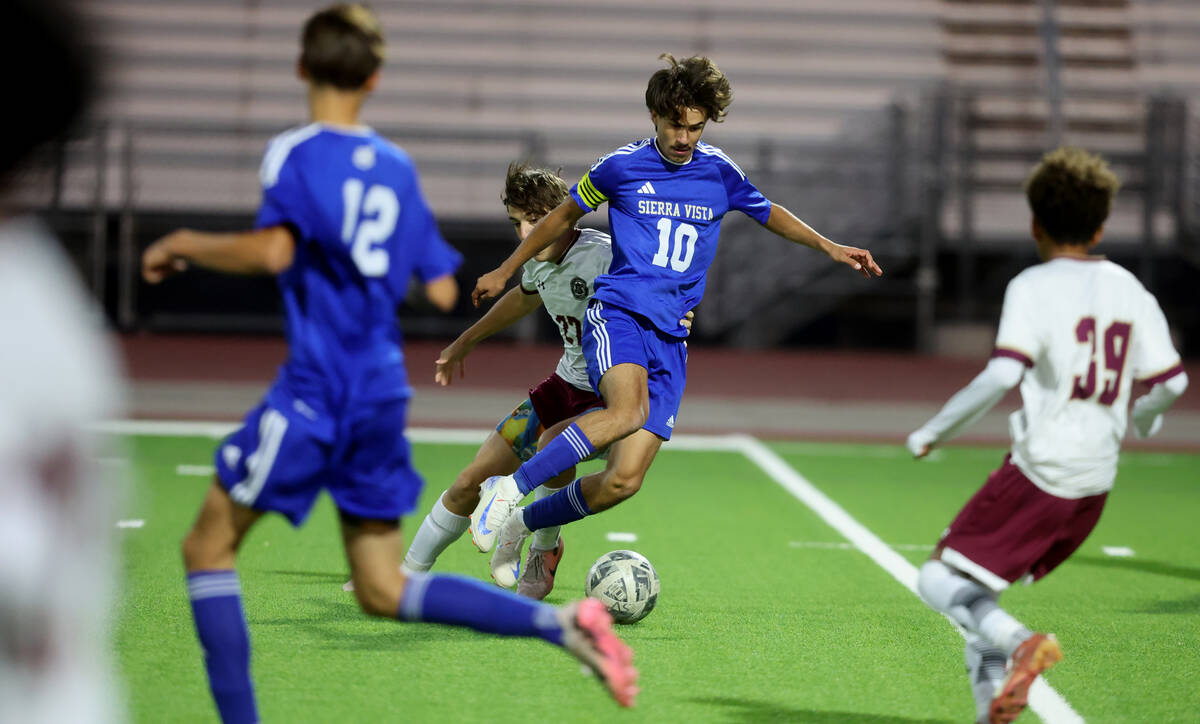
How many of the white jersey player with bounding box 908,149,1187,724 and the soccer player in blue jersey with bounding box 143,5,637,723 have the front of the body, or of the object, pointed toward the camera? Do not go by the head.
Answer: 0

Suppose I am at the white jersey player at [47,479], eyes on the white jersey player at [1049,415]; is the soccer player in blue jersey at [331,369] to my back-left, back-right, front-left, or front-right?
front-left

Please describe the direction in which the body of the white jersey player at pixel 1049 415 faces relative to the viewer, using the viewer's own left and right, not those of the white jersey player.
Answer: facing away from the viewer and to the left of the viewer

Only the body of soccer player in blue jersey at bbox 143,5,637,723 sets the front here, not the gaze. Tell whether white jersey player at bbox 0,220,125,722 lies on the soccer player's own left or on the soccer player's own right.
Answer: on the soccer player's own left

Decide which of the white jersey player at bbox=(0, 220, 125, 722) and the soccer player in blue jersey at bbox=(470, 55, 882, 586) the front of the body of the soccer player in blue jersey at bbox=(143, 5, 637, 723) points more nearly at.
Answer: the soccer player in blue jersey

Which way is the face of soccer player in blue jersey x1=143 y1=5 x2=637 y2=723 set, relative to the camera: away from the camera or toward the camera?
away from the camera

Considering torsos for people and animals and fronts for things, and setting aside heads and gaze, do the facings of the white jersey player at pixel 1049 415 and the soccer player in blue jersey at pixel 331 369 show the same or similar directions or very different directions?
same or similar directions

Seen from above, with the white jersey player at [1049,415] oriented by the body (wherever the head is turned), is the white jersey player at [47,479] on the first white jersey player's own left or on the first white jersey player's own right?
on the first white jersey player's own left

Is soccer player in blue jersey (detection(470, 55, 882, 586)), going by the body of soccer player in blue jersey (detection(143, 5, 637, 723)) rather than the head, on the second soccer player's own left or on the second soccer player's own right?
on the second soccer player's own right

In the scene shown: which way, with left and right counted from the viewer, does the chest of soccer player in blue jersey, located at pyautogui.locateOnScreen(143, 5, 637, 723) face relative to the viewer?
facing away from the viewer and to the left of the viewer

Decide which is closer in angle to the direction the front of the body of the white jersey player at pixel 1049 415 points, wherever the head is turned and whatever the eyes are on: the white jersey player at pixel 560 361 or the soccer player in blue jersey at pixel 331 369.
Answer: the white jersey player

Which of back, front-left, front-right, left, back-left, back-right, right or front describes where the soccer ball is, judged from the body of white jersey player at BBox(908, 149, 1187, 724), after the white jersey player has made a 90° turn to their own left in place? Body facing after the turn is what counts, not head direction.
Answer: right
